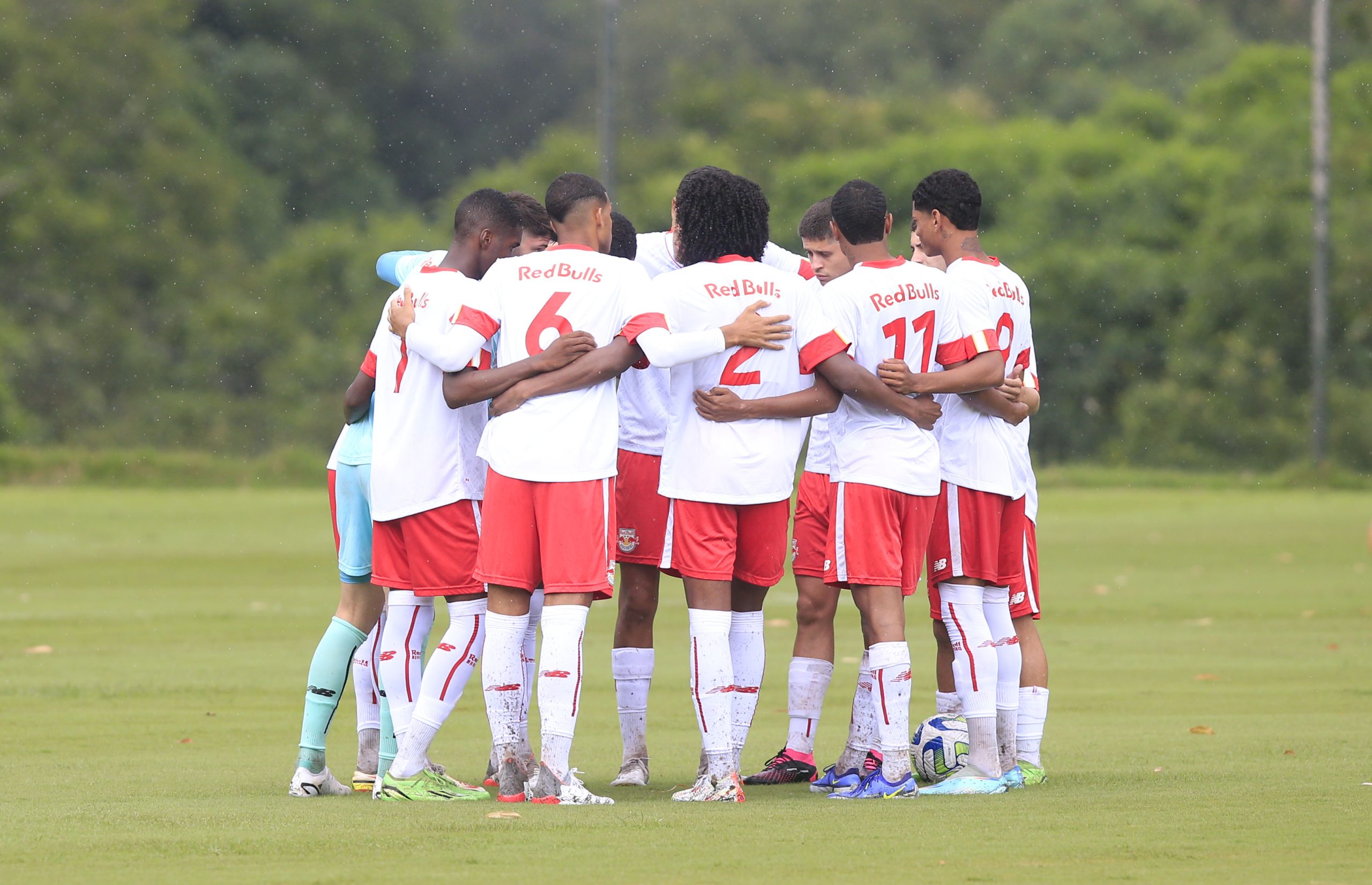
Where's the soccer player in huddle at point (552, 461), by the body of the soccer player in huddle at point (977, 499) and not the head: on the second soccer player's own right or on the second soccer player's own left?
on the second soccer player's own left

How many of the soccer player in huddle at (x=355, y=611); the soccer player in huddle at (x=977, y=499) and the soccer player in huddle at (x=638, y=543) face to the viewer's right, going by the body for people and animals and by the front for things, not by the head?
1

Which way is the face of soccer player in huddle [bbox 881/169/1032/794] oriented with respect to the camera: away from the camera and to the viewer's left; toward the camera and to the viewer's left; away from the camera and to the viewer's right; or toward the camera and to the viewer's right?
away from the camera and to the viewer's left

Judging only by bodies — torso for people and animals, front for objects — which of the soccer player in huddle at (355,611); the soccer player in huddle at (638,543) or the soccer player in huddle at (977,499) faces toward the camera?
the soccer player in huddle at (638,543)

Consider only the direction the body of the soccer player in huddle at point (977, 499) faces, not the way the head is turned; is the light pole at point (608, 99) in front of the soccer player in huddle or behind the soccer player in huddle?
in front

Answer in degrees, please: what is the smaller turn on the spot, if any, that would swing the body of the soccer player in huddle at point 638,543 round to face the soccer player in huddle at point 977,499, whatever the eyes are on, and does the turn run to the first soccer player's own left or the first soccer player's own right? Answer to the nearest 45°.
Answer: approximately 90° to the first soccer player's own left

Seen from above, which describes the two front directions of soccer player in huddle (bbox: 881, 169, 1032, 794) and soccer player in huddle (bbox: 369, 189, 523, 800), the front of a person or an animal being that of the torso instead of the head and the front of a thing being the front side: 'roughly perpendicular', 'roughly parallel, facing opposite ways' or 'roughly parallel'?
roughly perpendicular

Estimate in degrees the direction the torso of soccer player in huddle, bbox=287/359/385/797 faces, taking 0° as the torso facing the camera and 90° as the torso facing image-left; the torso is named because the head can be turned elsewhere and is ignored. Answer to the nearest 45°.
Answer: approximately 270°

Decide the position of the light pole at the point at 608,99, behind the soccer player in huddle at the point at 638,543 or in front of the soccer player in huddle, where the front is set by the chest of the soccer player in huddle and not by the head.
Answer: behind

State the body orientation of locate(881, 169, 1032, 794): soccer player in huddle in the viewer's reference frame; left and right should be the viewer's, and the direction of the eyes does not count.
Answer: facing away from the viewer and to the left of the viewer

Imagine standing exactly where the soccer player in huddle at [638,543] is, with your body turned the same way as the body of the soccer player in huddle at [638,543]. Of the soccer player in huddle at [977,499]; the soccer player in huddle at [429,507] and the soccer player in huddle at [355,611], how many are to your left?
1

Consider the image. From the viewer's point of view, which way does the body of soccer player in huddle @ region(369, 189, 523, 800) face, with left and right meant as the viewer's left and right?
facing away from the viewer and to the right of the viewer
